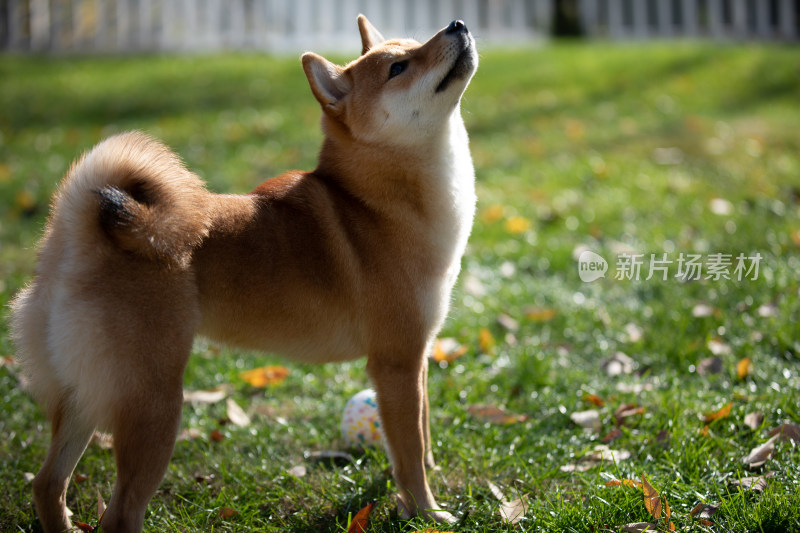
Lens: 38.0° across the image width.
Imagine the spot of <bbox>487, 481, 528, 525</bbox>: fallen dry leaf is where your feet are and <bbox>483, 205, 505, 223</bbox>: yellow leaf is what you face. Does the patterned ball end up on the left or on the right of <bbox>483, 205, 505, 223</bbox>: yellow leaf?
left

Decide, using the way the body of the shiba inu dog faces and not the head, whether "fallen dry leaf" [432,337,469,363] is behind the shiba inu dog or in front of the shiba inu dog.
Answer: in front

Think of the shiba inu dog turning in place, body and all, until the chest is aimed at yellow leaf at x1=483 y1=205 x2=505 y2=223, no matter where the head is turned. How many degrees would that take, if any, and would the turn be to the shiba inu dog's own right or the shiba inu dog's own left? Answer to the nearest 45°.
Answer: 0° — it already faces it

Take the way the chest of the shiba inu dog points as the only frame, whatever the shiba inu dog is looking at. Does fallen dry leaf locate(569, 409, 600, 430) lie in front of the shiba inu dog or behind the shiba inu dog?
in front

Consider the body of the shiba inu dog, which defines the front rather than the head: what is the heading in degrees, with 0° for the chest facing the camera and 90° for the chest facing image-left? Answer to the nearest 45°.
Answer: approximately 225°

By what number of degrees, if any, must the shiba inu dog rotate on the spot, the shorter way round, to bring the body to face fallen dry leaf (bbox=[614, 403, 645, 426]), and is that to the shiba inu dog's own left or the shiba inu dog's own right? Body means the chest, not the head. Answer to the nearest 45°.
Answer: approximately 45° to the shiba inu dog's own left

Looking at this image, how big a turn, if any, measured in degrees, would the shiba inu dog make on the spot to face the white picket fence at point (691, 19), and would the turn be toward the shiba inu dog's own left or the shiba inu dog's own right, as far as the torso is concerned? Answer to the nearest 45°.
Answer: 0° — it already faces it

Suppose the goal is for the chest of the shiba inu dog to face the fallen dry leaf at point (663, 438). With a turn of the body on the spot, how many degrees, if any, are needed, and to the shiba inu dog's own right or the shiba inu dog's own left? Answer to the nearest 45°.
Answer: approximately 45° to the shiba inu dog's own right
